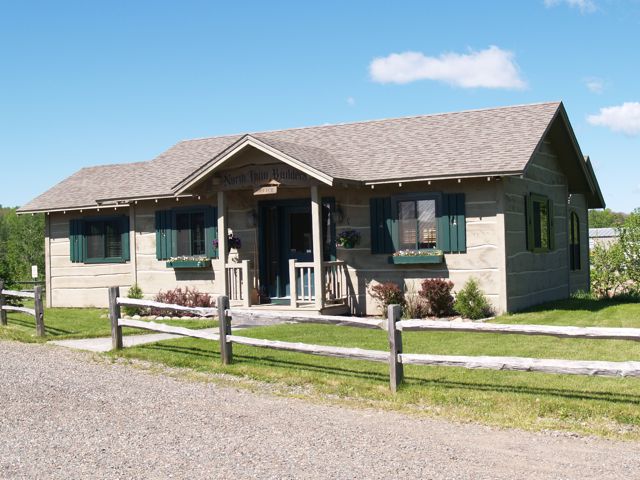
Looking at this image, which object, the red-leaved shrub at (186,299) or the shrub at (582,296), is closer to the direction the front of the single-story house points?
the red-leaved shrub

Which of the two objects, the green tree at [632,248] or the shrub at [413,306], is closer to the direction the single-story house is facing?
the shrub

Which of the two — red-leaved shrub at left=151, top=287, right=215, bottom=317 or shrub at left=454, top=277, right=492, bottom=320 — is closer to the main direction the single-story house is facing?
the red-leaved shrub

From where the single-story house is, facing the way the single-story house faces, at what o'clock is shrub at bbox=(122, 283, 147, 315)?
The shrub is roughly at 2 o'clock from the single-story house.

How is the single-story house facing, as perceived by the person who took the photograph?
facing the viewer and to the left of the viewer

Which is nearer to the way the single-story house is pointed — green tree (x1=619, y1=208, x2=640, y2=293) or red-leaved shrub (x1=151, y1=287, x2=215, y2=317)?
the red-leaved shrub
